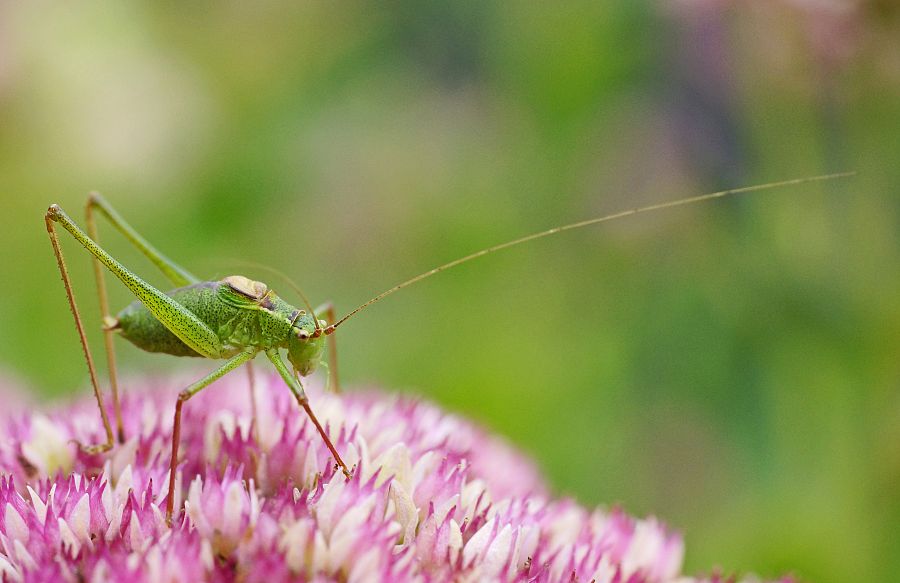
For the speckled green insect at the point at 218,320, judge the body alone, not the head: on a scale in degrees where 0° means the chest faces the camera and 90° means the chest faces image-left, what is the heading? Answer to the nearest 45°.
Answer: approximately 270°
